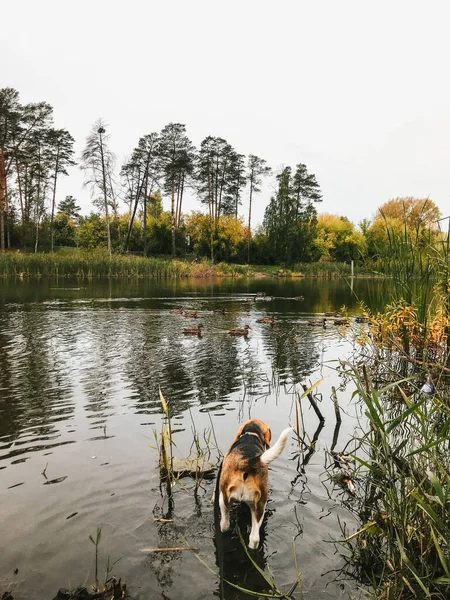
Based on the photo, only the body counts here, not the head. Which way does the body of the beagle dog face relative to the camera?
away from the camera
